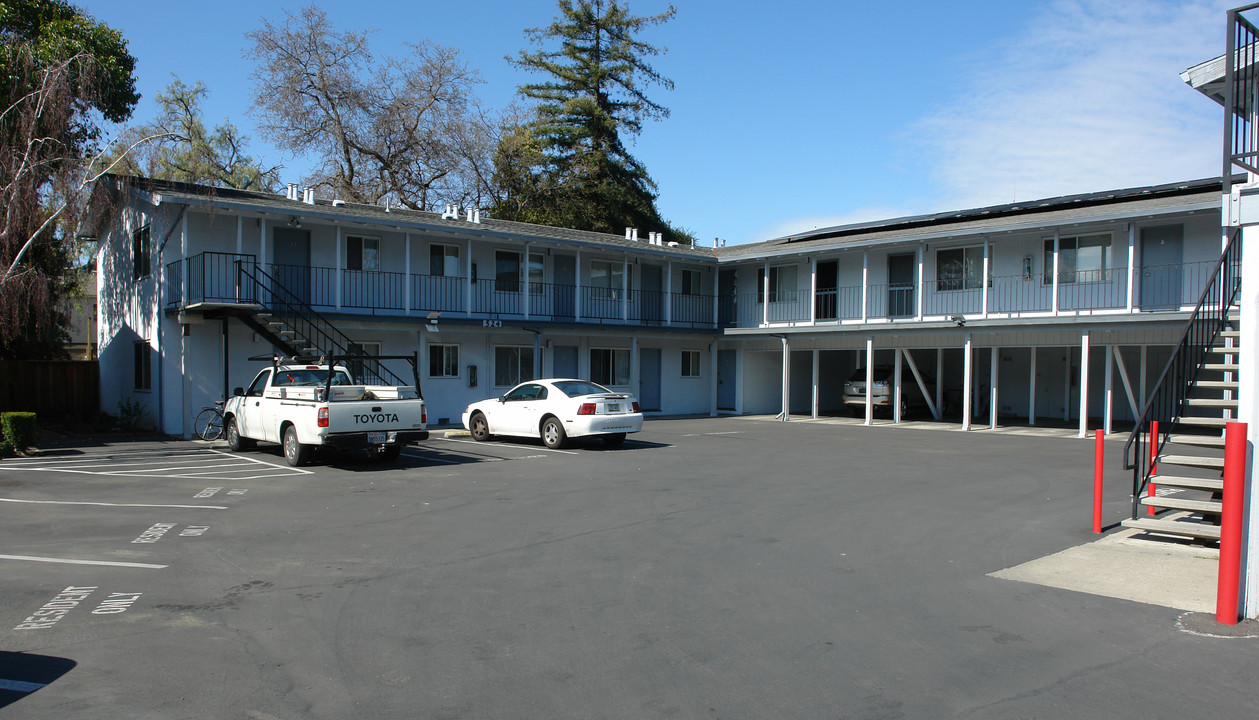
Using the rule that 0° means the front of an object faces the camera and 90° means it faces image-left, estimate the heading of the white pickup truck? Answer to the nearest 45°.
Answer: approximately 135°

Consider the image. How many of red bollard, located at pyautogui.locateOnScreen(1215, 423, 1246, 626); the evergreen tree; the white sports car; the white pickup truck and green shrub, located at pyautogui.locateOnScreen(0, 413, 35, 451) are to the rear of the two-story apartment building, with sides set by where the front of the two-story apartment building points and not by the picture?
1

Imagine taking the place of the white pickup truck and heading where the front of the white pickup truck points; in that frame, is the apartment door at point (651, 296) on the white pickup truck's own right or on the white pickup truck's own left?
on the white pickup truck's own right

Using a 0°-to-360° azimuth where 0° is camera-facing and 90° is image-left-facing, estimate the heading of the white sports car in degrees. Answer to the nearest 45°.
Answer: approximately 135°

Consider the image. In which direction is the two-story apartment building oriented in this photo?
toward the camera

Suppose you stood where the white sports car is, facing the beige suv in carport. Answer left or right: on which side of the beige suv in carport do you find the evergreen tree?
left

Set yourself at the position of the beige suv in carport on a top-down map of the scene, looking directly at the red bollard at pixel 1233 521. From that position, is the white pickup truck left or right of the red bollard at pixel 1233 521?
right

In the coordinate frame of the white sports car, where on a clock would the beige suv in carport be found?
The beige suv in carport is roughly at 3 o'clock from the white sports car.

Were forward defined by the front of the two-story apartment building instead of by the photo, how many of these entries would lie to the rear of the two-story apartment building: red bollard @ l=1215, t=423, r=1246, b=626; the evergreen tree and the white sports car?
1

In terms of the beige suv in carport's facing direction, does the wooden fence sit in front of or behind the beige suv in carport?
behind

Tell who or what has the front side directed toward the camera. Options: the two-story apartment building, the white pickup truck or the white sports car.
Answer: the two-story apartment building

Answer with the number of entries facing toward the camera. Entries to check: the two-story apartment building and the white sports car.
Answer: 1

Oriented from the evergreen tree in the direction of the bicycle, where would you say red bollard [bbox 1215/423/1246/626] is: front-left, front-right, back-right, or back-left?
front-left
